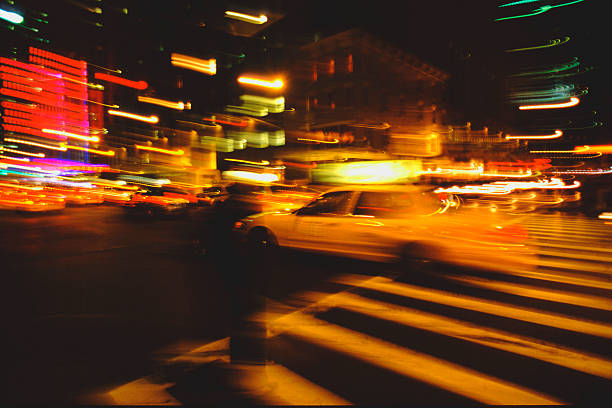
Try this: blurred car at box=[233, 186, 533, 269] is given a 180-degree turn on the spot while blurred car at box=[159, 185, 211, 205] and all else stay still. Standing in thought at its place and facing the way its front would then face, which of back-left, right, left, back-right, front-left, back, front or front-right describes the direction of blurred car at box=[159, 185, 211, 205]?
back-left

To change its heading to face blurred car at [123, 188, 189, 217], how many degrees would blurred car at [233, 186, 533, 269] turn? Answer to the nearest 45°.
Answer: approximately 45° to its right

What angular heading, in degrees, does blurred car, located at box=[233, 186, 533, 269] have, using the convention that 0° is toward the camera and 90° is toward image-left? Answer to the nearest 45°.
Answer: approximately 90°
